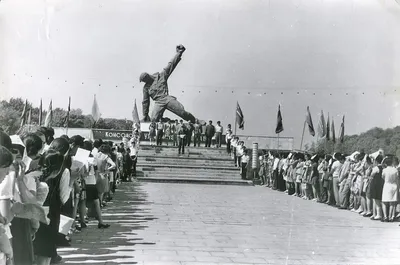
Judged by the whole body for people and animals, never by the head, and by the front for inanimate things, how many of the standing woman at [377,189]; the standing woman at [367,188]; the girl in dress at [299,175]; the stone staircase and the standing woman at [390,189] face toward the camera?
1

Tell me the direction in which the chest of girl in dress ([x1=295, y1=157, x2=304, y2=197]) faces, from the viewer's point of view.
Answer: to the viewer's left

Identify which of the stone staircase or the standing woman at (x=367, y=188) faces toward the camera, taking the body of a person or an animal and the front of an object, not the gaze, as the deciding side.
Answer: the stone staircase

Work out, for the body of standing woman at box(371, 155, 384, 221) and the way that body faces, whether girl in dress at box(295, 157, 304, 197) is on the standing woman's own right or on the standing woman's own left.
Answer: on the standing woman's own right

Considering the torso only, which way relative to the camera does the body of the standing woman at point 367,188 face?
to the viewer's left

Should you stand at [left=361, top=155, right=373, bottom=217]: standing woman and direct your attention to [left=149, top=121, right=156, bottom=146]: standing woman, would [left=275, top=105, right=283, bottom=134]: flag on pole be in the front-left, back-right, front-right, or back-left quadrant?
front-right

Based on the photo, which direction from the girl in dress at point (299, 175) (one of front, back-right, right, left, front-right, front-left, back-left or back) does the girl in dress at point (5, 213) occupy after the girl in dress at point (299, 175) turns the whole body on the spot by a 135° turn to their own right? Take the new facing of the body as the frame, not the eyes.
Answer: back-right

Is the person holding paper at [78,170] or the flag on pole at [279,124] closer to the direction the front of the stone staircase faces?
the person holding paper

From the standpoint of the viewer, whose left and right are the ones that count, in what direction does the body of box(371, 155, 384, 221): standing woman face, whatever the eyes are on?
facing to the left of the viewer

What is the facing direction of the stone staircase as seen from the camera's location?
facing the viewer

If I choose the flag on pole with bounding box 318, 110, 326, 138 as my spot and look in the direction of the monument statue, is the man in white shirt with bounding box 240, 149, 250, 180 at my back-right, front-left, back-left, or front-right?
front-left

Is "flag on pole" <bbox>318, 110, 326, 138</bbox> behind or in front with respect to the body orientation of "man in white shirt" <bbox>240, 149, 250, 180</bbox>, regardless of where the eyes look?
behind

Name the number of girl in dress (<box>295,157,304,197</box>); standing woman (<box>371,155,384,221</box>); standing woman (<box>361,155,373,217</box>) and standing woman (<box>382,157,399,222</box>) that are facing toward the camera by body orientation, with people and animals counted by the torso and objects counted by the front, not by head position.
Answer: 0

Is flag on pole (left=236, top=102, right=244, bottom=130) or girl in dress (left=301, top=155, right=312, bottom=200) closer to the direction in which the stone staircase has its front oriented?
the girl in dress

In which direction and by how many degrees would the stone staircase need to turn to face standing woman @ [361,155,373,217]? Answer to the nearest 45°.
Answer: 0° — it already faces them
